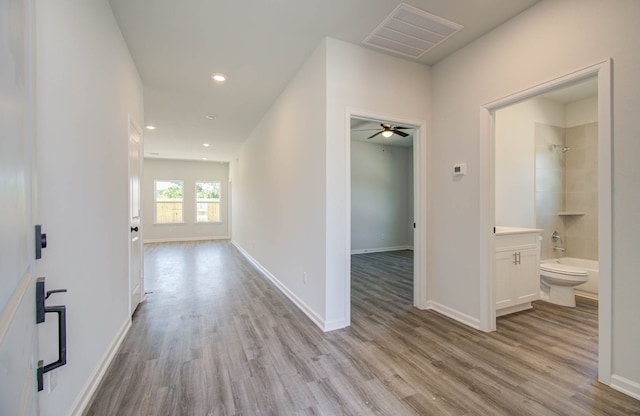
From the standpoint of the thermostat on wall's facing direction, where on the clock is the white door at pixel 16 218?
The white door is roughly at 11 o'clock from the thermostat on wall.

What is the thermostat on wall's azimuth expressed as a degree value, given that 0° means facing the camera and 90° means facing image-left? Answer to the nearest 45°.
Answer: approximately 45°

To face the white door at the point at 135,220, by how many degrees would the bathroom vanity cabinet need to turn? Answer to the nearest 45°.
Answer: approximately 90° to its right

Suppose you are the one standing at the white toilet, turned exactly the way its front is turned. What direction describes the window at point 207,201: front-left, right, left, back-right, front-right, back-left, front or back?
back-right
